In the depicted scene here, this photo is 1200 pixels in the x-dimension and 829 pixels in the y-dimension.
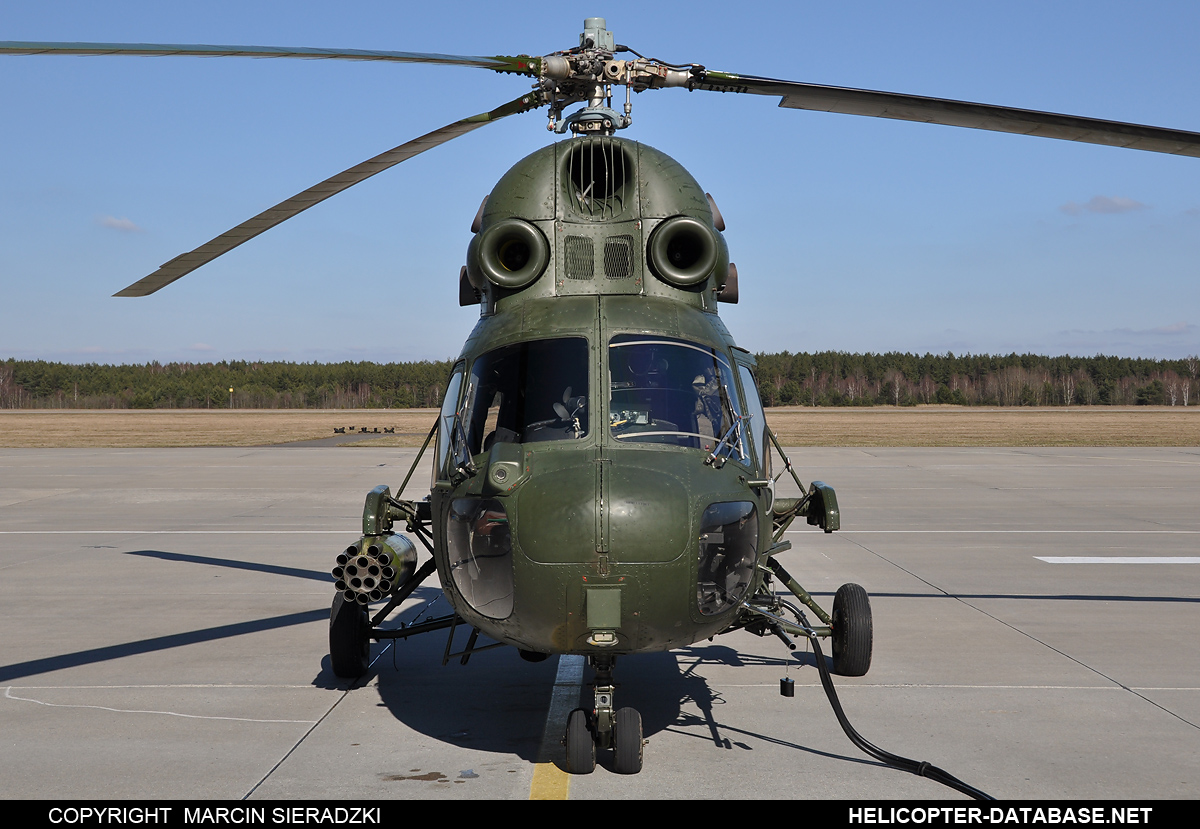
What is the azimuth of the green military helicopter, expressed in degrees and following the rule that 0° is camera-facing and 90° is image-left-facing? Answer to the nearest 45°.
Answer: approximately 0°
